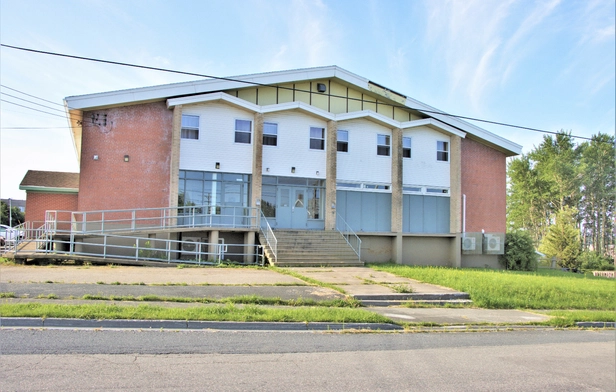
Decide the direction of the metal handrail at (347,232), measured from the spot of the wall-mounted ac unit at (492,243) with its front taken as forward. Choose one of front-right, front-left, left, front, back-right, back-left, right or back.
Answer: front-right

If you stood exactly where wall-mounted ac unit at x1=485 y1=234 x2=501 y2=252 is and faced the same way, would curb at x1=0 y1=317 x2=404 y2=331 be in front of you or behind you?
in front

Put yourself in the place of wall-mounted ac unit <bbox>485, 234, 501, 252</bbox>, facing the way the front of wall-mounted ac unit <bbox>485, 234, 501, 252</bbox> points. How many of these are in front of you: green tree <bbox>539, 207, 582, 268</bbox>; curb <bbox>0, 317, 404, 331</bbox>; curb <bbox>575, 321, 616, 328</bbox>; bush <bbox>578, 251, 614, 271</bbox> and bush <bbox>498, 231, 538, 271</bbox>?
2

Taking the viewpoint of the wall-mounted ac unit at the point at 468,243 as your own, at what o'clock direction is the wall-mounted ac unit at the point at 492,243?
the wall-mounted ac unit at the point at 492,243 is roughly at 8 o'clock from the wall-mounted ac unit at the point at 468,243.

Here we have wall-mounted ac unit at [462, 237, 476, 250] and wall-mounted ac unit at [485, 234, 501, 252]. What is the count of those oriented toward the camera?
2

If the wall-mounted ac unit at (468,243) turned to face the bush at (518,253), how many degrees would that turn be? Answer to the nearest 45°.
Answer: approximately 135° to its left

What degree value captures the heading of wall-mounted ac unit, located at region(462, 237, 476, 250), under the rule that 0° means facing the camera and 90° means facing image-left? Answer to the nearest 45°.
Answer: approximately 0°

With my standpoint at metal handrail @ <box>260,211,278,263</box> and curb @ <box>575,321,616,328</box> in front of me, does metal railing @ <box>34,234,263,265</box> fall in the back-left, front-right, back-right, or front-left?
back-right

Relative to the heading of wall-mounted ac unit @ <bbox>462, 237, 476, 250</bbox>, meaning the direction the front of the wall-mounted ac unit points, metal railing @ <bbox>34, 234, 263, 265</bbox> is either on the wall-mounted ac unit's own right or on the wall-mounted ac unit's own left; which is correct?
on the wall-mounted ac unit's own right

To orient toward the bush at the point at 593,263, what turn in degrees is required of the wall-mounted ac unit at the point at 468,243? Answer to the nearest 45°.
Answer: approximately 135° to its left
